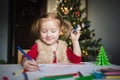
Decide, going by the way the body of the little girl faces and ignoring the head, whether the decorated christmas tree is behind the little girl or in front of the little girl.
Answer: behind

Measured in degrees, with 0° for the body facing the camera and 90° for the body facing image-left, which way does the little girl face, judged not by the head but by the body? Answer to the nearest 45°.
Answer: approximately 0°
